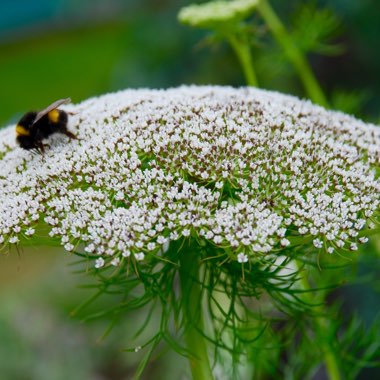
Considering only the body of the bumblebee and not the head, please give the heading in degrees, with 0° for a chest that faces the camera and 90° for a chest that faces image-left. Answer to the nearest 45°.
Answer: approximately 90°

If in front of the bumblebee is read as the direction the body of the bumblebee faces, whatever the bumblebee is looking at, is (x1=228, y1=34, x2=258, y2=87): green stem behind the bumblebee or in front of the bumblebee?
behind
